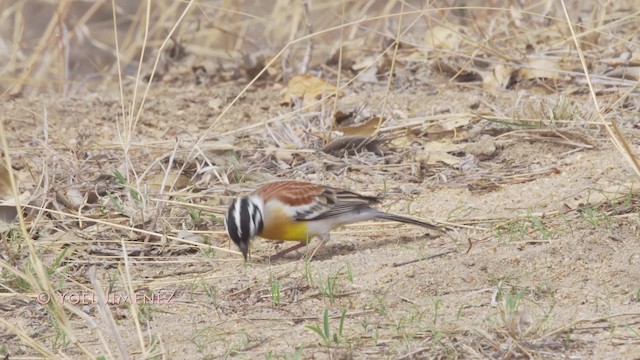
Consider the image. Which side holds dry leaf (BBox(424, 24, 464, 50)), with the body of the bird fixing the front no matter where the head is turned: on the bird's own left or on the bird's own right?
on the bird's own right

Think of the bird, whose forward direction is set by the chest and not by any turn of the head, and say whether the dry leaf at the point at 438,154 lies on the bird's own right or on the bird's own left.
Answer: on the bird's own right

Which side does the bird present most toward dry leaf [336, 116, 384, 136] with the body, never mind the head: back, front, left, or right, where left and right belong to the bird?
right

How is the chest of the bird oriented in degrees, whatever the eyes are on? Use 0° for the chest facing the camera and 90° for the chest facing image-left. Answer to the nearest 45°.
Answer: approximately 90°

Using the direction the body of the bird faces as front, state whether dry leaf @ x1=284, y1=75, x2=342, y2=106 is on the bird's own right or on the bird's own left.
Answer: on the bird's own right

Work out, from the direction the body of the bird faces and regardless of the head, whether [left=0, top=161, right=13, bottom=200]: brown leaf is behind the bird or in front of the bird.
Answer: in front

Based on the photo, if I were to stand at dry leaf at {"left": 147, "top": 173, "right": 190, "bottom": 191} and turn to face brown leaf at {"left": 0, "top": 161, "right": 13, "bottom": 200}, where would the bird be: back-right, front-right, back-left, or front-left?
back-left

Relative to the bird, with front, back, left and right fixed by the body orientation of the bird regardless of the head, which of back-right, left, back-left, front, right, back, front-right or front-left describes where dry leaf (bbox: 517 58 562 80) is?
back-right

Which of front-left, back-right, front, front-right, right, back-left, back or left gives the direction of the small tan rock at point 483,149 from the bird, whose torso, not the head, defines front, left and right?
back-right

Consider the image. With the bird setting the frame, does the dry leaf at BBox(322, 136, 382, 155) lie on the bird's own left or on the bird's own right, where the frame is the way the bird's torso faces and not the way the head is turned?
on the bird's own right

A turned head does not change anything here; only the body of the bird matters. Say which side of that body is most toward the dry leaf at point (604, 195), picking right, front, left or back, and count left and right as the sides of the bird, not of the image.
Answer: back

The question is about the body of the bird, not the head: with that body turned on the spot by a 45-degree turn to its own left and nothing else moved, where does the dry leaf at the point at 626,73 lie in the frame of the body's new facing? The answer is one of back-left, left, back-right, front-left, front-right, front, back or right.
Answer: back
